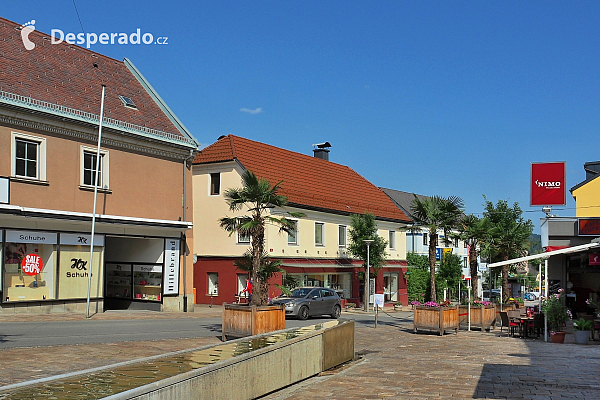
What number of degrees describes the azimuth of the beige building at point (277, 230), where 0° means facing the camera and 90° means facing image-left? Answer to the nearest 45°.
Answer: approximately 315°

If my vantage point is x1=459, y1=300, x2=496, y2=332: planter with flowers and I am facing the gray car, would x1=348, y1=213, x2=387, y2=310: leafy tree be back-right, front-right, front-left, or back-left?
front-right

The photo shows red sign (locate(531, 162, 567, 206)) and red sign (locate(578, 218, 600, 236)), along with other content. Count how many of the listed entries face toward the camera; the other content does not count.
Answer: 2

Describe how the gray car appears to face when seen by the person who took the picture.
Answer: facing the viewer and to the left of the viewer

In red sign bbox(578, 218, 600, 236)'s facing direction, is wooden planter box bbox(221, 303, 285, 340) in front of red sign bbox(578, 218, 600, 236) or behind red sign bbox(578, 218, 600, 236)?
in front

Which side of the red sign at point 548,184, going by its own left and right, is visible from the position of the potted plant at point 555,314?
front

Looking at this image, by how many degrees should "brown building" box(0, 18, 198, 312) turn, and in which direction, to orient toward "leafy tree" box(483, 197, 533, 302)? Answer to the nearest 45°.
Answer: approximately 45° to its left

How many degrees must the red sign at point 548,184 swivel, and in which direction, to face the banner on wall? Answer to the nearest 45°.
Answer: approximately 45° to its right

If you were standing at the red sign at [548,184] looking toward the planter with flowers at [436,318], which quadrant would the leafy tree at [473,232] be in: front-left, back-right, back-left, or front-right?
front-right

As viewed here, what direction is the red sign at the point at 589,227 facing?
toward the camera

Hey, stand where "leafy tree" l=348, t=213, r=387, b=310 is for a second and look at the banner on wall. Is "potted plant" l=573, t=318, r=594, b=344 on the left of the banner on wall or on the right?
left

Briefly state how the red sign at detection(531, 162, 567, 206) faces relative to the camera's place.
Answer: facing the viewer
